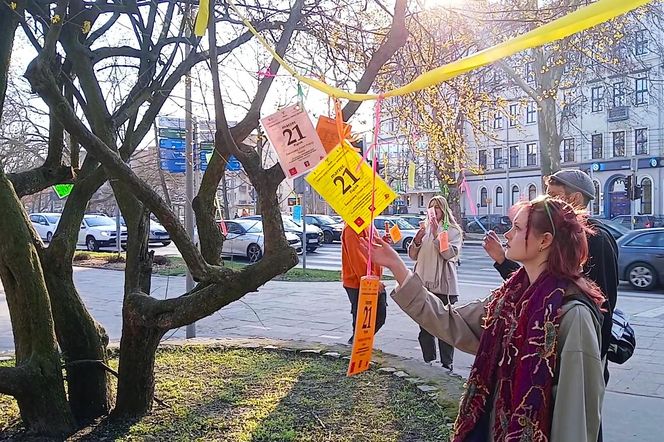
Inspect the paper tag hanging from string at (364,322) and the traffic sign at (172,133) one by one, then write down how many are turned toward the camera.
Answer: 2

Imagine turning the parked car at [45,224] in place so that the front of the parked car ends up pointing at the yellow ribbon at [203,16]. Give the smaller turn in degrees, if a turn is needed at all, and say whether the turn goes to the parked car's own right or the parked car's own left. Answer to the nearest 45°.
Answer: approximately 45° to the parked car's own right

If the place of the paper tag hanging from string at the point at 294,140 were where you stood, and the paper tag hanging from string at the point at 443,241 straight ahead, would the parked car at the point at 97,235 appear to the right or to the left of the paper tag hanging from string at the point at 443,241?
left

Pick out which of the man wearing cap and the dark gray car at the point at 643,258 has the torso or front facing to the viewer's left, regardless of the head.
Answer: the man wearing cap

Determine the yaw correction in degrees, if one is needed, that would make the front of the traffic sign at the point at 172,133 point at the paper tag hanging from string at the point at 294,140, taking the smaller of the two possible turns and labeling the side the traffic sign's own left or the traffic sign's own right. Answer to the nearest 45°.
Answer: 0° — it already faces it

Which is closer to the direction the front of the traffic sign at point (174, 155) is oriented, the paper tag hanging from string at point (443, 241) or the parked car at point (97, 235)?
the paper tag hanging from string

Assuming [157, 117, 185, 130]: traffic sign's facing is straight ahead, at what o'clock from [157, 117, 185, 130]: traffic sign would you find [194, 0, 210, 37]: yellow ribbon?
The yellow ribbon is roughly at 12 o'clock from the traffic sign.

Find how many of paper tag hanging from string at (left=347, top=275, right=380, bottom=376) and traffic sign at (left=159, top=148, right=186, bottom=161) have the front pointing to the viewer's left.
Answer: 0

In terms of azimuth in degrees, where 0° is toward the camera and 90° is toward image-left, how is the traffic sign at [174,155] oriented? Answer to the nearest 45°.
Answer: approximately 0°

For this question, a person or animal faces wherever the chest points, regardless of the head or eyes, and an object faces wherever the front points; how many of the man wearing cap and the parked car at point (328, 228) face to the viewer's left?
1

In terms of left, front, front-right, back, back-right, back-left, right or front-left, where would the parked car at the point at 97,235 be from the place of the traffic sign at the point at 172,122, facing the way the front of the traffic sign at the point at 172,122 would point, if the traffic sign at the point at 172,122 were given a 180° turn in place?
front

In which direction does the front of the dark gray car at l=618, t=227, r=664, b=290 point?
to the viewer's right

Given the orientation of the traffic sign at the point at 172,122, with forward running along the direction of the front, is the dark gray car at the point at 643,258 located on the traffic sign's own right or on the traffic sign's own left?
on the traffic sign's own left

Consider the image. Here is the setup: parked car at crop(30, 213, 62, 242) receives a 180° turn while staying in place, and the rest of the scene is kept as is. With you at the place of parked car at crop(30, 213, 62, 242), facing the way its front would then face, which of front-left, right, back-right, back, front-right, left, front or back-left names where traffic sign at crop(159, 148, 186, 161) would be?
back-left

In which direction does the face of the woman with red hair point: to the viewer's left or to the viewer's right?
to the viewer's left

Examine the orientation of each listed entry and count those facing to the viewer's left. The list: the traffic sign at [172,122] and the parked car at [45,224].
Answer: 0

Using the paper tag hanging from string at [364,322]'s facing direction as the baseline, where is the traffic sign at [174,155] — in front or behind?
behind

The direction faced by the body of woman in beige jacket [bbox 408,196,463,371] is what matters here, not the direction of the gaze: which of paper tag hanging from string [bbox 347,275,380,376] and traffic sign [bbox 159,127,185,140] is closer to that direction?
the paper tag hanging from string
